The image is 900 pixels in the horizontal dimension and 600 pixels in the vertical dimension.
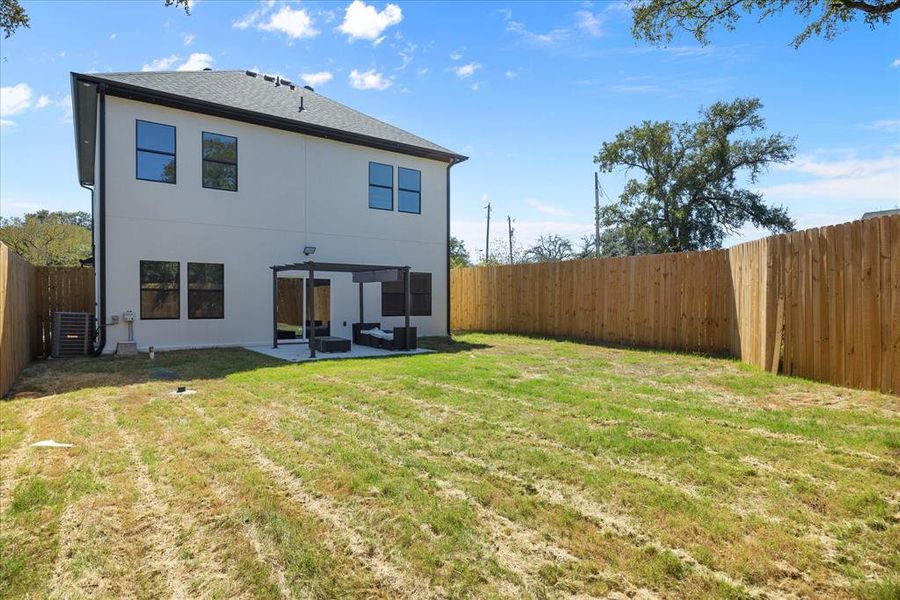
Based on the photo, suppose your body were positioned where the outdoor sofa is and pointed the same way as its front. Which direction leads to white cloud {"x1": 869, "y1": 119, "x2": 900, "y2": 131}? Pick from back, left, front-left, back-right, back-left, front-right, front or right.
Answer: back-left

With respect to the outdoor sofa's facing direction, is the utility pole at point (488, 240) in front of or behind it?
behind

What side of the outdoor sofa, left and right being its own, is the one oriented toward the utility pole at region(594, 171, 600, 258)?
back

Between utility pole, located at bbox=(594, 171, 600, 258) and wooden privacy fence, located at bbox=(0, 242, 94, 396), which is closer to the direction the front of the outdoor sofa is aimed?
the wooden privacy fence

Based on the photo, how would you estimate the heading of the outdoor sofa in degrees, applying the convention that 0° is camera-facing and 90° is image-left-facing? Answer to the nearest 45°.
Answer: approximately 45°

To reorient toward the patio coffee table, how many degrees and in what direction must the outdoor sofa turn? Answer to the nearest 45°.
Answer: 0° — it already faces it

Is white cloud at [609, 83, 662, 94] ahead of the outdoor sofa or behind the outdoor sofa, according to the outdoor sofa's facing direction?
behind
